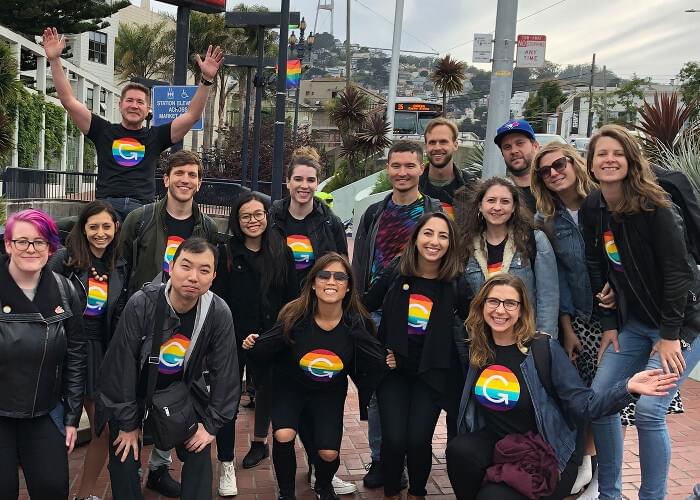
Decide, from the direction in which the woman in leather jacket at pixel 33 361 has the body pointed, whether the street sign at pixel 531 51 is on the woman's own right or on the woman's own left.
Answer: on the woman's own left

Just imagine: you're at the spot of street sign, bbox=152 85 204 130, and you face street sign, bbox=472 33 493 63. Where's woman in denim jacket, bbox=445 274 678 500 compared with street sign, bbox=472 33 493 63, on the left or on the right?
right

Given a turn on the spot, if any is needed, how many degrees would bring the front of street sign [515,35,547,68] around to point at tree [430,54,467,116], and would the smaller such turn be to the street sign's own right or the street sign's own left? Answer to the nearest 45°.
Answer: approximately 180°

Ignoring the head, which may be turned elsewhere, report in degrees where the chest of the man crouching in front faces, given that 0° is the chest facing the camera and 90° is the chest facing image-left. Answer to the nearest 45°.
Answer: approximately 0°

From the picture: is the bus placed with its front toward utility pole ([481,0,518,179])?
yes

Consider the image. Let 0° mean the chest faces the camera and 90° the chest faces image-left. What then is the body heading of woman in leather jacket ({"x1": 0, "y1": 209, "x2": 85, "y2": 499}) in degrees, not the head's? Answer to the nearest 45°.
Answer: approximately 0°

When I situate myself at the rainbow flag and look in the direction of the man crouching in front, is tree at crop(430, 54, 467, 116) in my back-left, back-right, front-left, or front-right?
back-left

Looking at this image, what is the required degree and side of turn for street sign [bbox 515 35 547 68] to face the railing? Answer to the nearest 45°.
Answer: approximately 135° to its right

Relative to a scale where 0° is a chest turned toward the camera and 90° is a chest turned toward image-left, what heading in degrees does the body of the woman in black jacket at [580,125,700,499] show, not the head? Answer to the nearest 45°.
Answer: approximately 45°

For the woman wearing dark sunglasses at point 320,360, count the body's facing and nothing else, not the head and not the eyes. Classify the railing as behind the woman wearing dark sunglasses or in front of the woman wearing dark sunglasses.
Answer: behind
